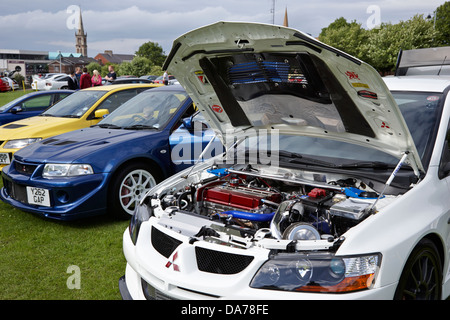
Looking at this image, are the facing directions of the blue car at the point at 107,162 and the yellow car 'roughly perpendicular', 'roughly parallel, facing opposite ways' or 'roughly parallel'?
roughly parallel

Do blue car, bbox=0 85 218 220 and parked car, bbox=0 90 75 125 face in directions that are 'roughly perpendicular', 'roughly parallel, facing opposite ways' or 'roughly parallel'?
roughly parallel

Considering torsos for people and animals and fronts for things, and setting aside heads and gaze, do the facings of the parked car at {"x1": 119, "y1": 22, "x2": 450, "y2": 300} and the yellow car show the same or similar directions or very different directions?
same or similar directions

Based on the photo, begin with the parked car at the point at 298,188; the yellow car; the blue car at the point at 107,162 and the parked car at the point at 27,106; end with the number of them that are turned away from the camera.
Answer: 0

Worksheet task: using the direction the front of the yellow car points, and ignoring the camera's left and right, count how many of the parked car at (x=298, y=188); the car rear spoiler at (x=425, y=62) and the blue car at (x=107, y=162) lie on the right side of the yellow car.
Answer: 0

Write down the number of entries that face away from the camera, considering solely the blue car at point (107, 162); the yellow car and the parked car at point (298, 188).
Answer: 0

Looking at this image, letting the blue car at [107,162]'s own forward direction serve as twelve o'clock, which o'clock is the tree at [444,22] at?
The tree is roughly at 6 o'clock from the blue car.

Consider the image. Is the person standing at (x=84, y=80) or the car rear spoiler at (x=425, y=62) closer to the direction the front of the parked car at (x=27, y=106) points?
the car rear spoiler

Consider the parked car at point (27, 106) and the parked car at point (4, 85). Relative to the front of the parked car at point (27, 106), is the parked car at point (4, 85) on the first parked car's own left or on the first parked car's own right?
on the first parked car's own right

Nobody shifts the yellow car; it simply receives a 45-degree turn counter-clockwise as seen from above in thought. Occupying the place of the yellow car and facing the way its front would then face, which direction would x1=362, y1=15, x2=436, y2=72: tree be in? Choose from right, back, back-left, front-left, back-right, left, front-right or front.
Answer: back-left

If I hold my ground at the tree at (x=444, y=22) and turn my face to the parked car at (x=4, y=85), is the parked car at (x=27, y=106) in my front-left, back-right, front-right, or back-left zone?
front-left

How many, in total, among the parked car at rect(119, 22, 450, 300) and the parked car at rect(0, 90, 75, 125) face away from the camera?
0

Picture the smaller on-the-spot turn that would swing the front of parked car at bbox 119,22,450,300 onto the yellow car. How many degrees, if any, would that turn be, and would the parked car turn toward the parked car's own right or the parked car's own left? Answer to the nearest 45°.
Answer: approximately 90° to the parked car's own right

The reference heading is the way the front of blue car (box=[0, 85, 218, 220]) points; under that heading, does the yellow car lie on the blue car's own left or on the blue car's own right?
on the blue car's own right

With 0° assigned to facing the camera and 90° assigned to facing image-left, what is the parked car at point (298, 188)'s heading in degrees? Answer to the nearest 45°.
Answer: approximately 45°
